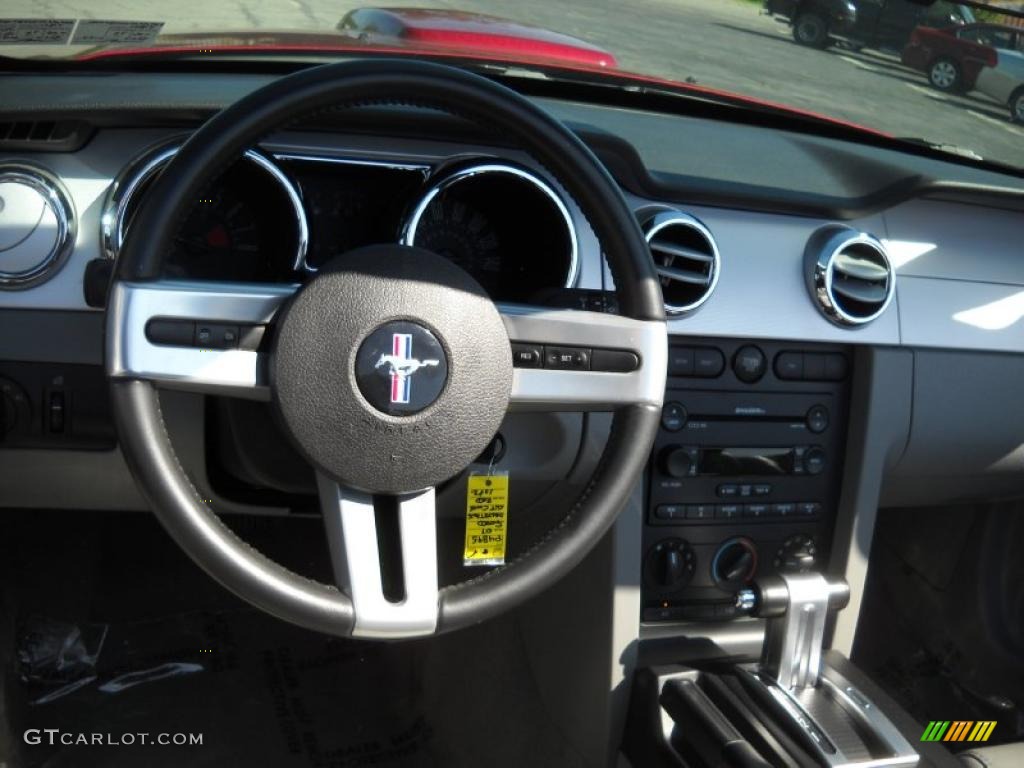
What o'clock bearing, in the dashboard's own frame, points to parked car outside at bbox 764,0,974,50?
The parked car outside is roughly at 7 o'clock from the dashboard.

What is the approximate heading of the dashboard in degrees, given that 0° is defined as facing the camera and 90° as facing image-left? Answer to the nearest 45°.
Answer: approximately 0°

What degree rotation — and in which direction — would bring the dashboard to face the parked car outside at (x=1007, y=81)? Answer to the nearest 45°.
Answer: approximately 135° to its left

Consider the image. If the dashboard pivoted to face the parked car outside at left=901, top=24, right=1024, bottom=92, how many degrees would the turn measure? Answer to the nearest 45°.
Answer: approximately 135° to its left
